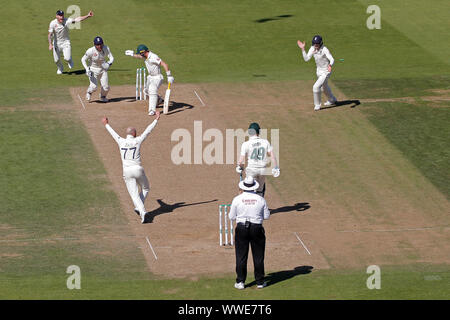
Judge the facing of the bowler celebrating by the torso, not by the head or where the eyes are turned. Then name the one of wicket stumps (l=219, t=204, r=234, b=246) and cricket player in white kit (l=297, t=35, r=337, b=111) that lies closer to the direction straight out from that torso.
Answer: the cricket player in white kit

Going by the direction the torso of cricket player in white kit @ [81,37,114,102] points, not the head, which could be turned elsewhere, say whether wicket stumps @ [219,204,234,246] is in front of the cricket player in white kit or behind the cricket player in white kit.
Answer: in front

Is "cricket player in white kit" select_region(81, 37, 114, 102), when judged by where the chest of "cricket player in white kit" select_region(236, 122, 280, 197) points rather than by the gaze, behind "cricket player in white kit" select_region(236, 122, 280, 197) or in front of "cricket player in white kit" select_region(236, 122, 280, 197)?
in front

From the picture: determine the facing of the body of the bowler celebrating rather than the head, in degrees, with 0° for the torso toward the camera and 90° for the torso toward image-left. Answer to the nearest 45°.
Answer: approximately 180°

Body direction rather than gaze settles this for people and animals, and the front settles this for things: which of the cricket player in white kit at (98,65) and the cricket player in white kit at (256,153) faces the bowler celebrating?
the cricket player in white kit at (98,65)

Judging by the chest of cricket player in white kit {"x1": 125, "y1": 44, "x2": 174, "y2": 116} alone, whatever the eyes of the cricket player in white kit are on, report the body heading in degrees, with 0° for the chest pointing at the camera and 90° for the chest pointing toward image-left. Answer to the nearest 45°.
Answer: approximately 45°

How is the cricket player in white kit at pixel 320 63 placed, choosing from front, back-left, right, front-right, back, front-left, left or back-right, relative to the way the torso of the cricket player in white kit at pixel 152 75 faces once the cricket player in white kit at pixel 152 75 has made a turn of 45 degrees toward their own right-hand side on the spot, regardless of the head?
back

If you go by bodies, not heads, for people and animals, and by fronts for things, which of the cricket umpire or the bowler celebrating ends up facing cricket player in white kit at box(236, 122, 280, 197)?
the cricket umpire

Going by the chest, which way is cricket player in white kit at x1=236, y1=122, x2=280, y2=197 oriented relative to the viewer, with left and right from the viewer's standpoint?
facing away from the viewer

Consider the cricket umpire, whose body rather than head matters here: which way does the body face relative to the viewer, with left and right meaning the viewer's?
facing away from the viewer

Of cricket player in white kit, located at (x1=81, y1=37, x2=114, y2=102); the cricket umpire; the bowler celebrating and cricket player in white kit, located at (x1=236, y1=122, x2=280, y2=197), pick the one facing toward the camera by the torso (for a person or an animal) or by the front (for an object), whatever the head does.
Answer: cricket player in white kit, located at (x1=81, y1=37, x2=114, y2=102)

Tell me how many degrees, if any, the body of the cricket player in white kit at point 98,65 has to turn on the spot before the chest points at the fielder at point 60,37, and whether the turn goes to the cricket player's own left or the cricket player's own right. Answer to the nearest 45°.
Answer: approximately 180°

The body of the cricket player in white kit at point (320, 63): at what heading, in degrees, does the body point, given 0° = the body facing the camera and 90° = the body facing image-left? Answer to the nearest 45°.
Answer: approximately 45°
